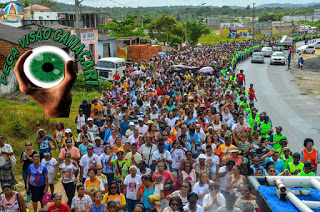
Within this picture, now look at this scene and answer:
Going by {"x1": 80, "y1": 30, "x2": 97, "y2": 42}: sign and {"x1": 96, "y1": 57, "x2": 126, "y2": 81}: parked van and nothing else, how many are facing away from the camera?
0

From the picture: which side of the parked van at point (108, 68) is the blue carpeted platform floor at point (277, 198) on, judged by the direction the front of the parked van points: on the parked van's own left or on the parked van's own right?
on the parked van's own left

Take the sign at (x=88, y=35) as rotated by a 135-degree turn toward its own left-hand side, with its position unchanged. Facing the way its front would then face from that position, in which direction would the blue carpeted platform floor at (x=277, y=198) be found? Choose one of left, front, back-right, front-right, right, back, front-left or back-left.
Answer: back-right

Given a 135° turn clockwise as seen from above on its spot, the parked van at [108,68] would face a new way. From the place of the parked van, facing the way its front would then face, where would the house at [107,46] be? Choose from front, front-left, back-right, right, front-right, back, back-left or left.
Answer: front

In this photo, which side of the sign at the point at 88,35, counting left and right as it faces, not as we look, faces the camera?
front
